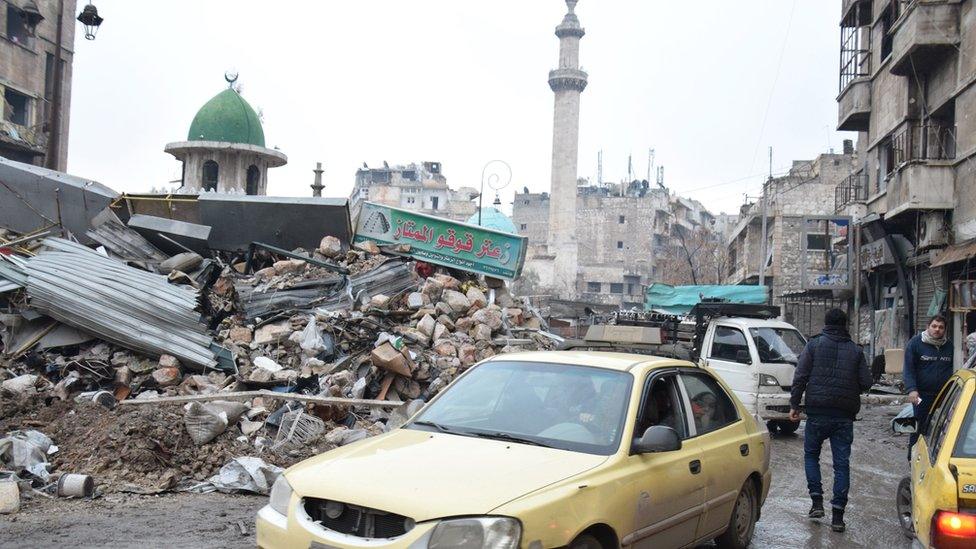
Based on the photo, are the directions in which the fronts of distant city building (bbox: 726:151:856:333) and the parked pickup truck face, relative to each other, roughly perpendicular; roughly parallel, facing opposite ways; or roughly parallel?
roughly perpendicular

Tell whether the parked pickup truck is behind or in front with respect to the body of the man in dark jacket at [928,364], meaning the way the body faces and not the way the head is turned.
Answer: behind

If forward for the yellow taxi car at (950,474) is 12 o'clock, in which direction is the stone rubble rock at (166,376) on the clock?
The stone rubble rock is roughly at 11 o'clock from the yellow taxi car.

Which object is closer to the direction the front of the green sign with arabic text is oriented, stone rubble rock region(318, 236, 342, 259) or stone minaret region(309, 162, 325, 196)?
the stone rubble rock

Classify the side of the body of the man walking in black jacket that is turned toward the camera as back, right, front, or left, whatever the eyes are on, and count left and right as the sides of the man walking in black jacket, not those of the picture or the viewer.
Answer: back

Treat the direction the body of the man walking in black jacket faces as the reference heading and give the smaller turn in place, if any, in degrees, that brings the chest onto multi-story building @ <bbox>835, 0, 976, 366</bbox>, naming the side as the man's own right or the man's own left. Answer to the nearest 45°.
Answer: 0° — they already face it

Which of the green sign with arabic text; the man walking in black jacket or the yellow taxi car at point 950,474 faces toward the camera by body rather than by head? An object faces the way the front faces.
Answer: the green sign with arabic text

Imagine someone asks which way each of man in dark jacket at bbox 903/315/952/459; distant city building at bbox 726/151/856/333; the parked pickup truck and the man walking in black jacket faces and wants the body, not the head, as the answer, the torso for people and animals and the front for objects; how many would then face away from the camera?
1

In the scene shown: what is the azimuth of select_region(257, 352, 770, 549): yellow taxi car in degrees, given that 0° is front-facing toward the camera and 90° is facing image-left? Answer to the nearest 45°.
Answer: approximately 45°

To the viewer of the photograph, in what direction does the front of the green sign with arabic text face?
facing the viewer

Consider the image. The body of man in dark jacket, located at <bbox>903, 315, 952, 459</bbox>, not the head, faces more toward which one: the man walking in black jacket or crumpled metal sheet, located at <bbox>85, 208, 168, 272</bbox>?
the man walking in black jacket

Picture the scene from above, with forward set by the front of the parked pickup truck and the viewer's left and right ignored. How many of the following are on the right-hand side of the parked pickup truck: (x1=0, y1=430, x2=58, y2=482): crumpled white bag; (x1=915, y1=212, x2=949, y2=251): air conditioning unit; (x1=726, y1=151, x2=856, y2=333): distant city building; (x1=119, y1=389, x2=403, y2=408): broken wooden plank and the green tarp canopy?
2

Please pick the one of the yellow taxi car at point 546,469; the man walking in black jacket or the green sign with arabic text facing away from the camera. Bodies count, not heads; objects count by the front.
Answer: the man walking in black jacket

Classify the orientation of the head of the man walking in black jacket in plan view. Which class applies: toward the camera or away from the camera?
away from the camera

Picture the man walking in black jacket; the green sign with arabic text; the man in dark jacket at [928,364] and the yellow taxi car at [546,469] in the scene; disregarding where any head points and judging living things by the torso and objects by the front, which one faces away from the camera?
the man walking in black jacket

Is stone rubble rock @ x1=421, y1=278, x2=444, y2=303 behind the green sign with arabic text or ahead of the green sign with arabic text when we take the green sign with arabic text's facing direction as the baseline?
ahead
